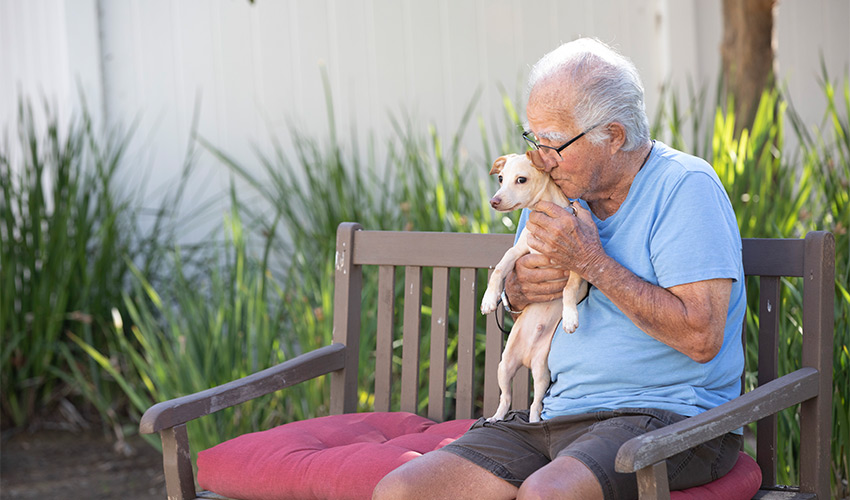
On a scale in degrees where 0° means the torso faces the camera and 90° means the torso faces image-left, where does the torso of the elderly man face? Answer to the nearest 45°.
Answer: approximately 45°

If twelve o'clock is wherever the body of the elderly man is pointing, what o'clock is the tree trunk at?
The tree trunk is roughly at 5 o'clock from the elderly man.

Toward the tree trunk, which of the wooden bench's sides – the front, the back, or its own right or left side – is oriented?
back

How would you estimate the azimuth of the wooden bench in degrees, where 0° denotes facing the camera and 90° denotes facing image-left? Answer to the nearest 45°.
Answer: approximately 45°

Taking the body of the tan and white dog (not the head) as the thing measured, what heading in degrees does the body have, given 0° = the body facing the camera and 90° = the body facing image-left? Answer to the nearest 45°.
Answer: approximately 45°
